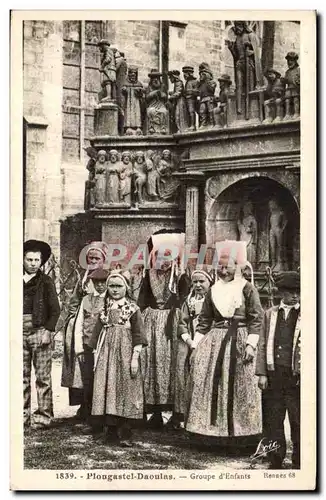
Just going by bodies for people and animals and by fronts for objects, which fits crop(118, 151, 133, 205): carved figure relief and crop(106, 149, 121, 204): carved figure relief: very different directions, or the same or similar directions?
same or similar directions

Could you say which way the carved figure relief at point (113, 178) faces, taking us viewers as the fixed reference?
facing the viewer

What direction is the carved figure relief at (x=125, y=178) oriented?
toward the camera

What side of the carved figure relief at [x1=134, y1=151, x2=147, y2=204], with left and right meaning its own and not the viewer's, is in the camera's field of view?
front

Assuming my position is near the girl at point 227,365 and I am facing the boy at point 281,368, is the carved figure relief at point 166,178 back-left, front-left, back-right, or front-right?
back-left

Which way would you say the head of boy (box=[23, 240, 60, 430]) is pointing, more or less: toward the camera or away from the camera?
toward the camera

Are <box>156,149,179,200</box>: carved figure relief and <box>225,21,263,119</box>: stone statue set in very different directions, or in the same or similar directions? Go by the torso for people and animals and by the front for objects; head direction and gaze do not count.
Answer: same or similar directions
